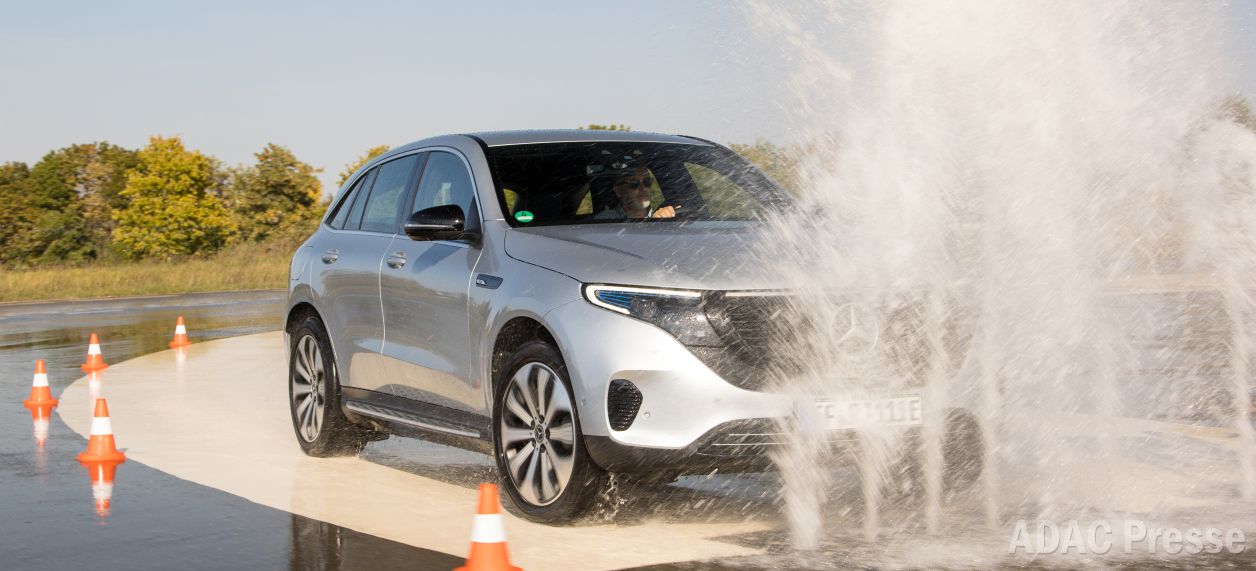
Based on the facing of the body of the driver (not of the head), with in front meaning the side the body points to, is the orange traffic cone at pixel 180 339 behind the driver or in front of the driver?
behind

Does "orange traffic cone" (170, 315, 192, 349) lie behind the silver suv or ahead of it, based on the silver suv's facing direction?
behind

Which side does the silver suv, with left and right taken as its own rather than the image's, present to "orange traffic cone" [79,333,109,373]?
back

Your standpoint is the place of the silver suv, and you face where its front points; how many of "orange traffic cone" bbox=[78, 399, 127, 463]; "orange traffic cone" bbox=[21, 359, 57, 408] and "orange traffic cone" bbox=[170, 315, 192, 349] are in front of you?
0

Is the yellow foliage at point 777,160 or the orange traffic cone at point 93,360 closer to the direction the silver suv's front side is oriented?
the yellow foliage

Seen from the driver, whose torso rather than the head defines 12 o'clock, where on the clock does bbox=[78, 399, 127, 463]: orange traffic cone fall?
The orange traffic cone is roughly at 5 o'clock from the driver.

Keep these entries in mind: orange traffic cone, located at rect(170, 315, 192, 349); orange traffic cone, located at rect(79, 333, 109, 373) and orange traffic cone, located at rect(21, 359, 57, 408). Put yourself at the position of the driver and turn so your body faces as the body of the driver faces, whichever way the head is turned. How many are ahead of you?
0

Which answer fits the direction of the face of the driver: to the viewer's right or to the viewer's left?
to the viewer's right

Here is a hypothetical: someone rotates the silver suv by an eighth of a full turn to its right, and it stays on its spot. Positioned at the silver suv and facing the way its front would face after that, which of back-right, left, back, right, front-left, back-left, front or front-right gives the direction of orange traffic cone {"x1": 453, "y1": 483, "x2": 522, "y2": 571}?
front

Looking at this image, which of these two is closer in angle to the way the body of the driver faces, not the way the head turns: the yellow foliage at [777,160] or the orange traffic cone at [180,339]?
the yellow foliage

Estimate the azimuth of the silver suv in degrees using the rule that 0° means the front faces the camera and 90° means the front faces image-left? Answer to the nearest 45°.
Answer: approximately 315°

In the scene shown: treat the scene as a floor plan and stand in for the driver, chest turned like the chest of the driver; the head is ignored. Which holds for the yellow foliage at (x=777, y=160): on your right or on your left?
on your left
